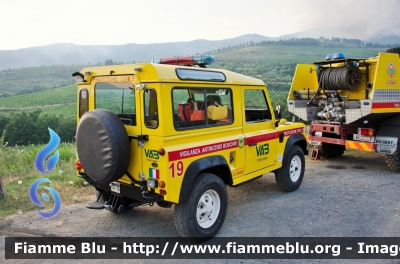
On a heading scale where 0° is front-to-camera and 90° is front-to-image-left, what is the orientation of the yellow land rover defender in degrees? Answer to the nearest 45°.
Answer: approximately 225°
